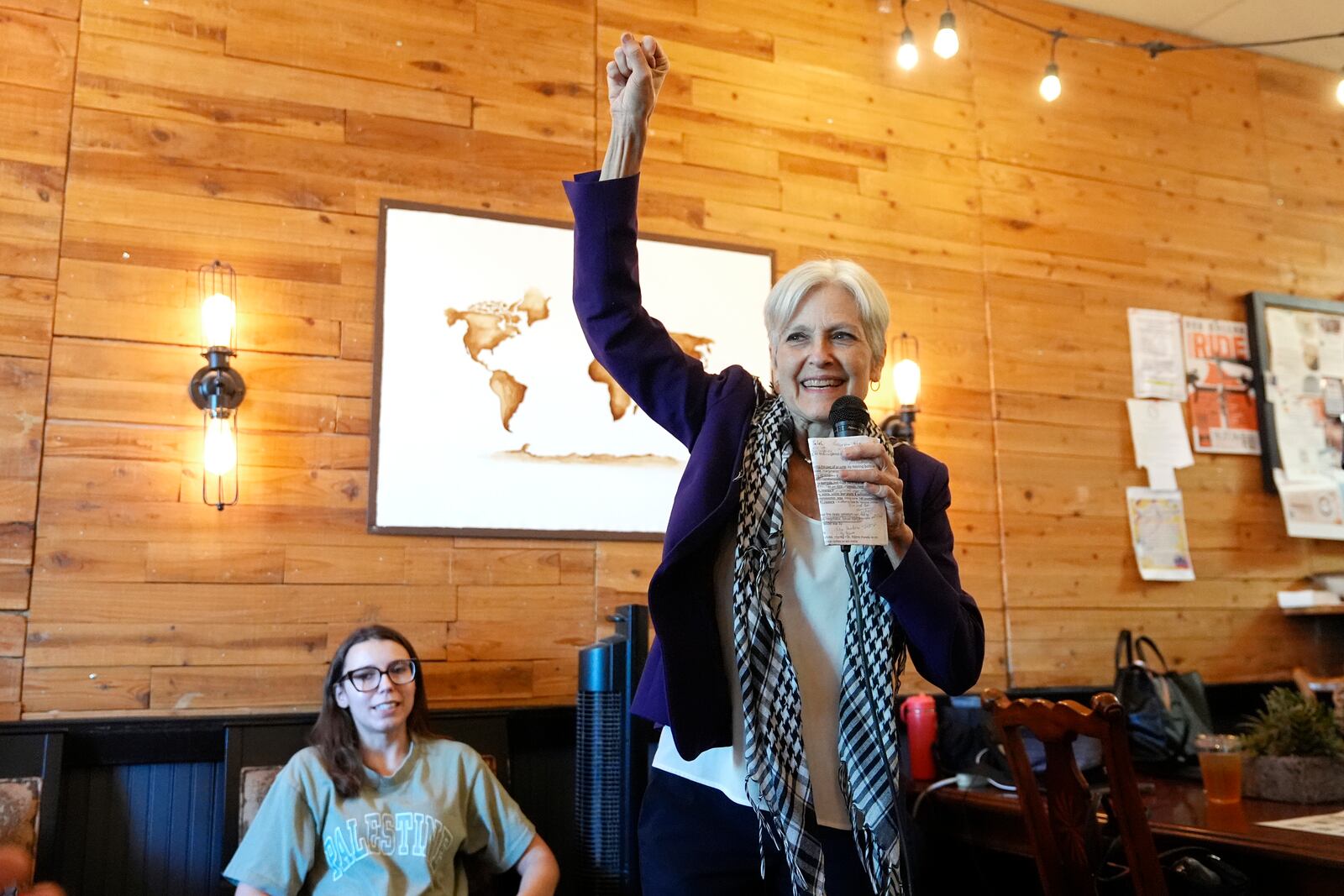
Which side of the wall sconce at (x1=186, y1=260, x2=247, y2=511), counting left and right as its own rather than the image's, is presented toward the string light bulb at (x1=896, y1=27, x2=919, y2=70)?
left

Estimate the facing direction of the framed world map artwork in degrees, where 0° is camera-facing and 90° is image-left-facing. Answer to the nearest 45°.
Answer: approximately 315°

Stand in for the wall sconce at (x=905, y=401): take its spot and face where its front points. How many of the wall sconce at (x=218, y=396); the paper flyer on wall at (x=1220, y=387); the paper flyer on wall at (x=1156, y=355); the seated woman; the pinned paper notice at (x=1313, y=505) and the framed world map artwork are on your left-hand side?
3

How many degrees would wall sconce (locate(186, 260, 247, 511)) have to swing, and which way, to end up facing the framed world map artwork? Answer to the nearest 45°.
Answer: approximately 90° to its left

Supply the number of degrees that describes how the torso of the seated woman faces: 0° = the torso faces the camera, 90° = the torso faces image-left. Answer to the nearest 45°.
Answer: approximately 0°

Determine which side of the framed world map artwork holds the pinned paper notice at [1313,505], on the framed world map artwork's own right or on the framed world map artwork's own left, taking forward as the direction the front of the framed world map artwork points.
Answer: on the framed world map artwork's own left

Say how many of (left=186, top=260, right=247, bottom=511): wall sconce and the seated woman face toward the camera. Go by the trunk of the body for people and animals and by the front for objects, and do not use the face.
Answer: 2

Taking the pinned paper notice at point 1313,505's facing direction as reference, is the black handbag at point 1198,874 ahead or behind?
ahead

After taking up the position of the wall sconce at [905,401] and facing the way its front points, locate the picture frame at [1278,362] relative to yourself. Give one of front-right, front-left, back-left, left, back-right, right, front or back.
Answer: left

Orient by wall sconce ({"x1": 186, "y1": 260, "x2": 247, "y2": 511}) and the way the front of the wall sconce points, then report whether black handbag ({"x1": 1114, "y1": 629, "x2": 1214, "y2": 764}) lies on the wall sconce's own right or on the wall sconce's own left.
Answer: on the wall sconce's own left
